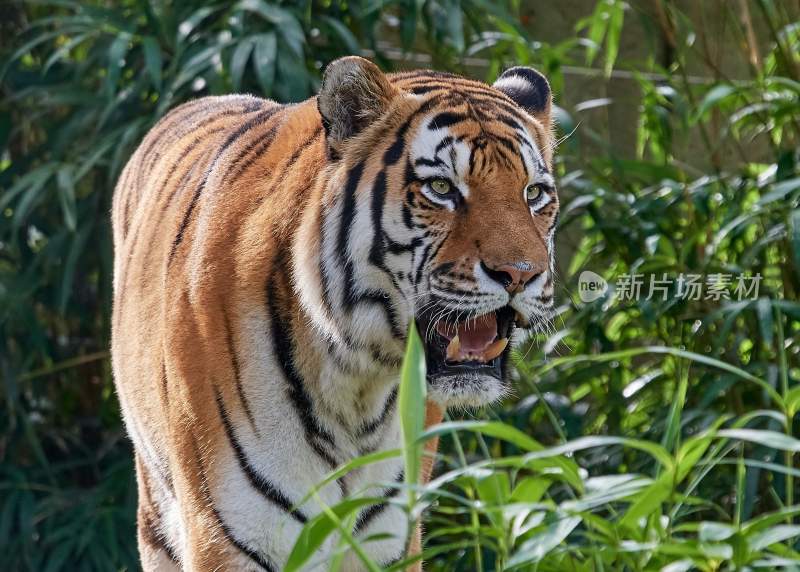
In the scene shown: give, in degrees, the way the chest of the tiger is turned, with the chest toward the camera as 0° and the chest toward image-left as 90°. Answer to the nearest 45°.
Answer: approximately 315°
